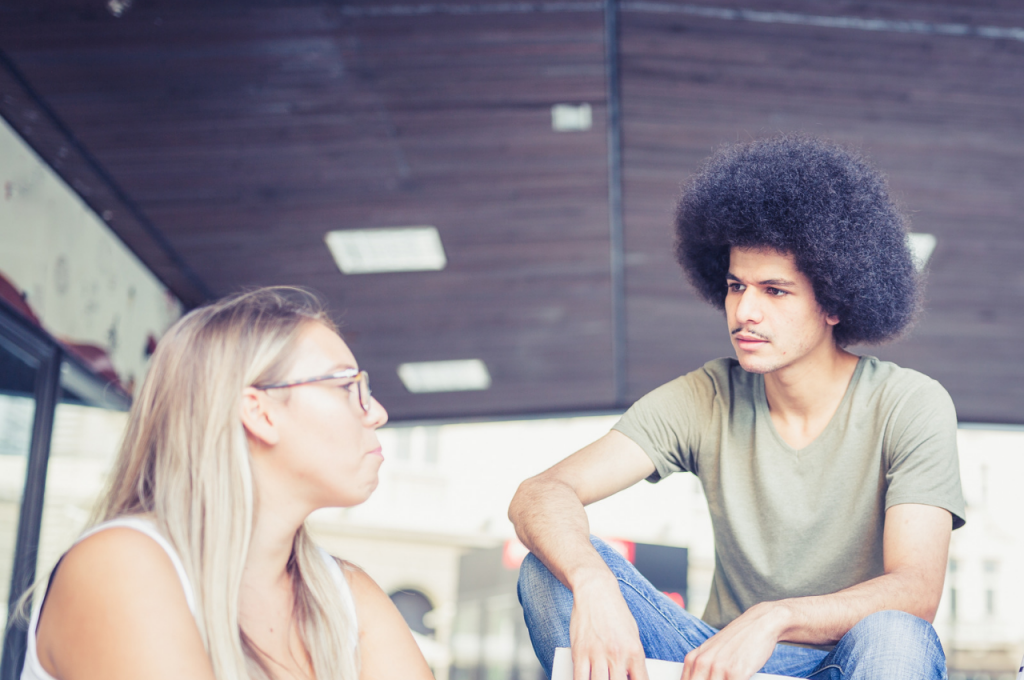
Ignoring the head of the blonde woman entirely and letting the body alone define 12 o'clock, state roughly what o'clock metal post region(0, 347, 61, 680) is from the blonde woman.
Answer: The metal post is roughly at 7 o'clock from the blonde woman.

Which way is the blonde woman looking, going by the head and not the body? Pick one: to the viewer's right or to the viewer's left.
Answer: to the viewer's right

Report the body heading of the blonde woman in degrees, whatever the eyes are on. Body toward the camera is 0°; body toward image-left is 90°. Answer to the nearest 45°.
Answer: approximately 315°
